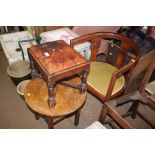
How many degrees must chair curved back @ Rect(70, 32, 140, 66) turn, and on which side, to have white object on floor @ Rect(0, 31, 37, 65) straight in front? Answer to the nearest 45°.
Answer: approximately 45° to its right

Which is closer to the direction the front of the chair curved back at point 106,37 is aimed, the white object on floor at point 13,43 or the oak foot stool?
the oak foot stool

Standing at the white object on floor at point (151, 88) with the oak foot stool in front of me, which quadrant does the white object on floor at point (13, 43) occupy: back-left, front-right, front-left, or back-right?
front-right

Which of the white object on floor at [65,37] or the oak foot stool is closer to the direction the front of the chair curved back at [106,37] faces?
the oak foot stool

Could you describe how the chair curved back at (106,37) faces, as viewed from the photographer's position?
facing the viewer and to the left of the viewer

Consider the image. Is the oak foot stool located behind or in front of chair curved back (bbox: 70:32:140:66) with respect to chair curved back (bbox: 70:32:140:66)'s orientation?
in front

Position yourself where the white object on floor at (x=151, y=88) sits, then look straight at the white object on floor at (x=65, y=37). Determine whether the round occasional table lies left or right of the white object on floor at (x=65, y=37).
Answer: left

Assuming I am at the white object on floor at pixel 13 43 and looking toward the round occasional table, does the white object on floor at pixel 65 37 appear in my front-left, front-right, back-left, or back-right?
front-left

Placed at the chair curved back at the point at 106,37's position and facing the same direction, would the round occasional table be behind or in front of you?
in front

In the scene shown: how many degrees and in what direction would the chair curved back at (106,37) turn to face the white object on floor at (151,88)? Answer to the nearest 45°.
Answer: approximately 135° to its left

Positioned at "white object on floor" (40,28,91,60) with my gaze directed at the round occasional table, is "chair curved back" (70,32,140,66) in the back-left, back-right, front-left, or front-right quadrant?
front-left
